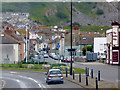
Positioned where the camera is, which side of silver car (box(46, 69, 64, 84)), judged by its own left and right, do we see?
back
